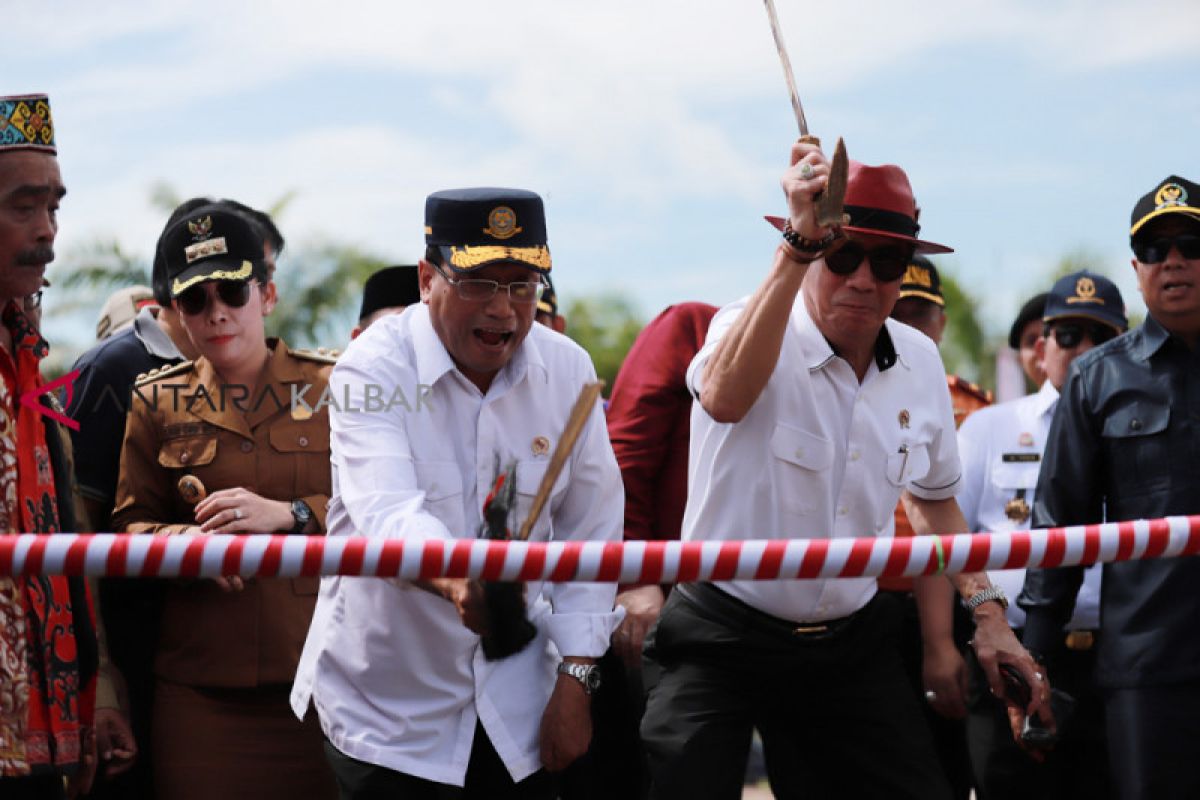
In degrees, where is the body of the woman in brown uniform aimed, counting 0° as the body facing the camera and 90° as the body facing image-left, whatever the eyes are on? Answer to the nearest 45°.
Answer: approximately 0°

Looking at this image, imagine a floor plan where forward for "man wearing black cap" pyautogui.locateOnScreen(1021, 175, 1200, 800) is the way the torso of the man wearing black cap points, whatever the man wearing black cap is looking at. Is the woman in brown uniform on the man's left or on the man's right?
on the man's right

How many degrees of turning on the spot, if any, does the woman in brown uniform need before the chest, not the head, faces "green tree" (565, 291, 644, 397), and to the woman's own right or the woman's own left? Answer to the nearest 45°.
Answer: approximately 180°

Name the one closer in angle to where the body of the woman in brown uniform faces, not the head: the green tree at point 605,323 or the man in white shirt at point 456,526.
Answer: the man in white shirt

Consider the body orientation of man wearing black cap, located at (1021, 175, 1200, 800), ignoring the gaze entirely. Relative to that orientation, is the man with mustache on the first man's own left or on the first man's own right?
on the first man's own right

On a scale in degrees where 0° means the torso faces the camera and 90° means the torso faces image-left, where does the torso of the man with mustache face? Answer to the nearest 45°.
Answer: approximately 315°

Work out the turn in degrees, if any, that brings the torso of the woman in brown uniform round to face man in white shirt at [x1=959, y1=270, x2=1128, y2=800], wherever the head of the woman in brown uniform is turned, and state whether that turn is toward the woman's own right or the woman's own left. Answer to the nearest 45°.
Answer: approximately 90° to the woman's own left

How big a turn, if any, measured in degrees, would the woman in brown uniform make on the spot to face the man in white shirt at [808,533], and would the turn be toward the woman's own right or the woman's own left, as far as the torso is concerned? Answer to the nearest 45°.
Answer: approximately 45° to the woman's own left

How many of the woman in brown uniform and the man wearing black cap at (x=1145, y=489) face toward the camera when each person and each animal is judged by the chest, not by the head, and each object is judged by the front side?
2
